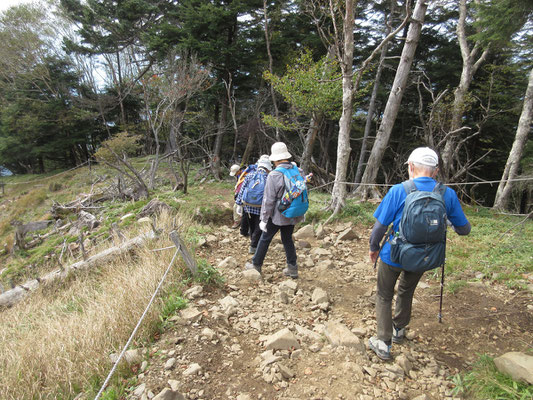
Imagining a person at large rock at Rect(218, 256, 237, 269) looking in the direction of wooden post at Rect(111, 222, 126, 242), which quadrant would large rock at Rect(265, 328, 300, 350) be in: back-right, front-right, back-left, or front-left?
back-left

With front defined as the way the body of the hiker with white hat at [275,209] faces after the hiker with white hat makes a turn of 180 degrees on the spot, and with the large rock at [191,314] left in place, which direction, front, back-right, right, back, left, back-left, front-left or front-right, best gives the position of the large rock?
right

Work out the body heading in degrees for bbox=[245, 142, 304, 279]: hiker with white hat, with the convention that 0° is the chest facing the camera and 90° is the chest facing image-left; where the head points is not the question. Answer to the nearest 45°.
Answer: approximately 135°

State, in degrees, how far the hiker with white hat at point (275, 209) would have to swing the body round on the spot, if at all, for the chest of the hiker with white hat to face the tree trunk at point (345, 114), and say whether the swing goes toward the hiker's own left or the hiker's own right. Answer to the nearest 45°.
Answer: approximately 90° to the hiker's own right

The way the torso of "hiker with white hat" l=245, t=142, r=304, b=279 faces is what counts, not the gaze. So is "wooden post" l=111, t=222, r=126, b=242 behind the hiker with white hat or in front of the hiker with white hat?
in front

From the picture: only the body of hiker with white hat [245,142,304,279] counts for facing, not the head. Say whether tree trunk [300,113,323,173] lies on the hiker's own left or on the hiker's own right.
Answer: on the hiker's own right

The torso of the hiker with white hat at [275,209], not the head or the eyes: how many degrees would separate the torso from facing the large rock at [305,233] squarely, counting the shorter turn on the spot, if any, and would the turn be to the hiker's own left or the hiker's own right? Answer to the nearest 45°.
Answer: approximately 45° to the hiker's own right

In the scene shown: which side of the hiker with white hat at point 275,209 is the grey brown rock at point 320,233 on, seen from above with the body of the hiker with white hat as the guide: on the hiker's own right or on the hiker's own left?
on the hiker's own right

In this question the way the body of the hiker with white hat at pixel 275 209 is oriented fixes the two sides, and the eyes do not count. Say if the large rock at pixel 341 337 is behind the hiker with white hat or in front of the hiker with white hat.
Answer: behind

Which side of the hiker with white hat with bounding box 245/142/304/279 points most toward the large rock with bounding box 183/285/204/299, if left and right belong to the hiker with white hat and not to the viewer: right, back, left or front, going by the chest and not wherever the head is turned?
left
